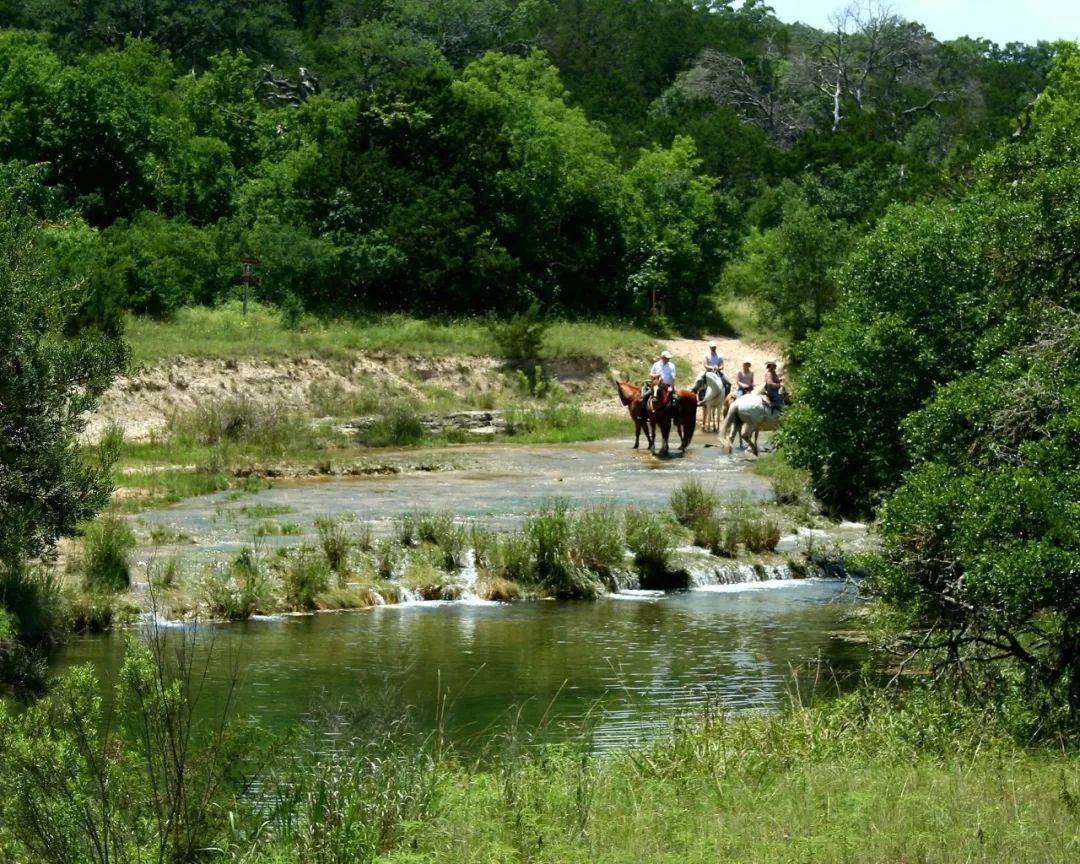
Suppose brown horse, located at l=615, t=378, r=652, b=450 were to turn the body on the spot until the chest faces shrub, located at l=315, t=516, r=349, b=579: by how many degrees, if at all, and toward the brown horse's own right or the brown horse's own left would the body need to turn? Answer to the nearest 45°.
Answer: approximately 45° to the brown horse's own left

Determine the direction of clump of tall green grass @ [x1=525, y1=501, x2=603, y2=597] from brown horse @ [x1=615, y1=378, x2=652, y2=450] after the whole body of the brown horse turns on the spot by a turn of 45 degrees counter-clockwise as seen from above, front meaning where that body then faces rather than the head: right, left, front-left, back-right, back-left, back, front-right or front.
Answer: front

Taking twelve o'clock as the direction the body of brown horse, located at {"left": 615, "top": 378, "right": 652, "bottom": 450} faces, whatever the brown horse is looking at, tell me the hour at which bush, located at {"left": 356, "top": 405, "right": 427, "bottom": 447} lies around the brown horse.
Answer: The bush is roughly at 2 o'clock from the brown horse.

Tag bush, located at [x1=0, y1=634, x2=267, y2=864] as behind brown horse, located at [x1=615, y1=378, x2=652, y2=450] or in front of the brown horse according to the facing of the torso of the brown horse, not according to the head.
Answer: in front

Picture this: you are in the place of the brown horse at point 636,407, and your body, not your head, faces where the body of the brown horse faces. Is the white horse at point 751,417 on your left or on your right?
on your left

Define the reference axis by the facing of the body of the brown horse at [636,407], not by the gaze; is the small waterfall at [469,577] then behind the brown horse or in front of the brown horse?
in front

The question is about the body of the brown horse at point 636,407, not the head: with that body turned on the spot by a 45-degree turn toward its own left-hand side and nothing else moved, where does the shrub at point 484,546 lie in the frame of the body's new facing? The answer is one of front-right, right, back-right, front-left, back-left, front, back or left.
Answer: front

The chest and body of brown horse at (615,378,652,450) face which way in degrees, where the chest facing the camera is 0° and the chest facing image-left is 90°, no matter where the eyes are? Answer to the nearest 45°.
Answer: approximately 45°

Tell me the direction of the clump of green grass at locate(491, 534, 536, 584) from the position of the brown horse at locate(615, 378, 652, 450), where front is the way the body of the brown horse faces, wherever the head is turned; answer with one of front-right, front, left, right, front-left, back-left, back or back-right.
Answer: front-left
